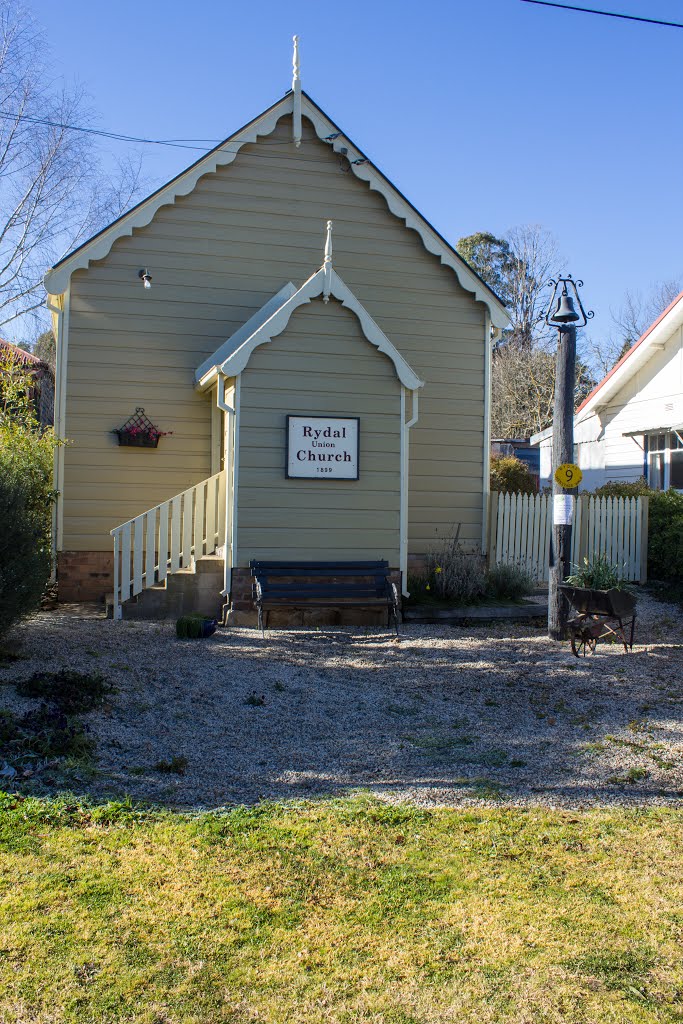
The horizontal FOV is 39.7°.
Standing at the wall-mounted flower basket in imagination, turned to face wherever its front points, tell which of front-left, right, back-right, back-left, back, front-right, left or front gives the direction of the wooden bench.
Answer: front-left

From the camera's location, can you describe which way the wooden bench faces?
facing the viewer

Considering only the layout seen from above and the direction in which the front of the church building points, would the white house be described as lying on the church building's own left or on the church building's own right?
on the church building's own left

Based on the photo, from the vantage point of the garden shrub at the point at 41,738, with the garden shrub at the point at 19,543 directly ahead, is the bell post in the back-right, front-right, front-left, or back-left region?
front-right

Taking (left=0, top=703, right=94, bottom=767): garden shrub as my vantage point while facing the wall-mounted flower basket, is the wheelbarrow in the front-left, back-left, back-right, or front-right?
front-right

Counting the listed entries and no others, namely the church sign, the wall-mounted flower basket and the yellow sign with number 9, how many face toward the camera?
3

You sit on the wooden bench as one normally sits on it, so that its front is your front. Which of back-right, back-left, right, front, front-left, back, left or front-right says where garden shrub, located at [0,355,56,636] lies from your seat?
front-right

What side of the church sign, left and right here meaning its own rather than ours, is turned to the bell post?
left

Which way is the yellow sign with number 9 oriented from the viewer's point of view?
toward the camera

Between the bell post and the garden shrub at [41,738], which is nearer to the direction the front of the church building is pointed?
the garden shrub

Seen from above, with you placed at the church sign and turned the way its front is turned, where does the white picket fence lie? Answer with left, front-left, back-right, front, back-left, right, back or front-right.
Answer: back-left

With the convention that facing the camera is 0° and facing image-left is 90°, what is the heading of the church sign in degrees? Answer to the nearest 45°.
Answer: approximately 0°
